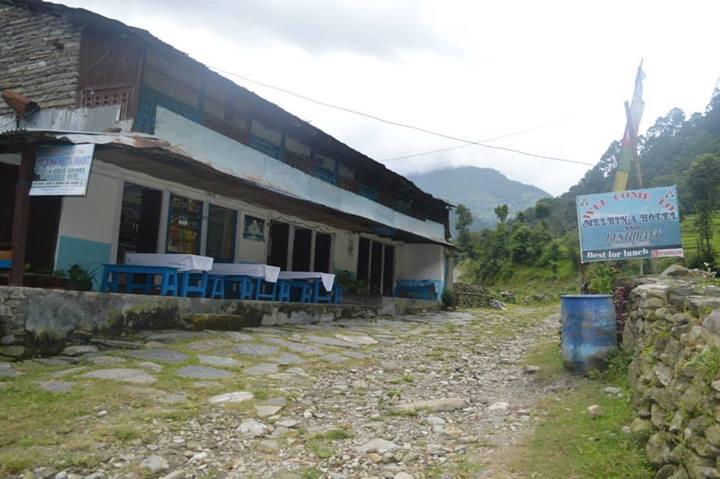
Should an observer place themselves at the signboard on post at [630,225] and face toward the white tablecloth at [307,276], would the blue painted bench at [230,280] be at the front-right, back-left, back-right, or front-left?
front-left

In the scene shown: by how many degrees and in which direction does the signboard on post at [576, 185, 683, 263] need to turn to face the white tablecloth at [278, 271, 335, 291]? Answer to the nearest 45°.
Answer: approximately 90° to its right

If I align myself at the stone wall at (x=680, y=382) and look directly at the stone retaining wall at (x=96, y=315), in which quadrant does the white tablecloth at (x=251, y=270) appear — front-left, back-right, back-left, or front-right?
front-right

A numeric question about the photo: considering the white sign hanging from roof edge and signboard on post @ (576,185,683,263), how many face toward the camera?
2

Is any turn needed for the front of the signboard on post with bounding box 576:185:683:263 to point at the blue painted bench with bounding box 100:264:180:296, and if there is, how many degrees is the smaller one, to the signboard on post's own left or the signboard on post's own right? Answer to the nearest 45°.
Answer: approximately 90° to the signboard on post's own right

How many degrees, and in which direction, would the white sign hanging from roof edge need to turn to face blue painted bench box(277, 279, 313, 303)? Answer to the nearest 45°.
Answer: approximately 135° to its left

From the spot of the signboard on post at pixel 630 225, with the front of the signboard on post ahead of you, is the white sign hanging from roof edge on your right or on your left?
on your right

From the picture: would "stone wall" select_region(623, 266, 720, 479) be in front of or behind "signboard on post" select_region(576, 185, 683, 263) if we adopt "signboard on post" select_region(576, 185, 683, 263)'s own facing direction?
in front

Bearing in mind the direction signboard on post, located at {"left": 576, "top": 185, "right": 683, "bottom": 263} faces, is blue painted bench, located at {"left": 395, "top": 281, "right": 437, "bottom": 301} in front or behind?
behind

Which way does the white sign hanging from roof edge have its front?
toward the camera

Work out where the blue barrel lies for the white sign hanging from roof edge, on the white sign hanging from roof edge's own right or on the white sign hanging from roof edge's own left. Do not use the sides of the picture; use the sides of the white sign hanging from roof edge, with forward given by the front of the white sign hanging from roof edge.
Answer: on the white sign hanging from roof edge's own left

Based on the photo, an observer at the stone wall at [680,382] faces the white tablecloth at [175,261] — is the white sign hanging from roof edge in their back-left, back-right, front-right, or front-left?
front-left
